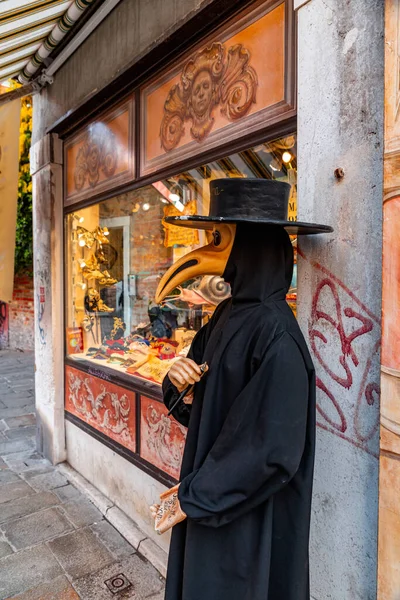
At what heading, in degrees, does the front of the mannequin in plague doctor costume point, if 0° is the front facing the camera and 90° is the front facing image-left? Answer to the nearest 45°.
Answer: approximately 90°

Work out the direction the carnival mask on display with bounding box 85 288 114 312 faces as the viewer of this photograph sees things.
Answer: facing the viewer and to the right of the viewer

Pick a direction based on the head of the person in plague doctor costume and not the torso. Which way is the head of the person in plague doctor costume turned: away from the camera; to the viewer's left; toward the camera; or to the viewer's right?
to the viewer's left

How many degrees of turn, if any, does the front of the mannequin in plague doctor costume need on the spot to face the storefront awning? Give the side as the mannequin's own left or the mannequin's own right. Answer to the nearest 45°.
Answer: approximately 45° to the mannequin's own right

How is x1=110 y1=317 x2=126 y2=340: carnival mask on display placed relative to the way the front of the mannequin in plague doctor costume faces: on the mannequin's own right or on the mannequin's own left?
on the mannequin's own right
